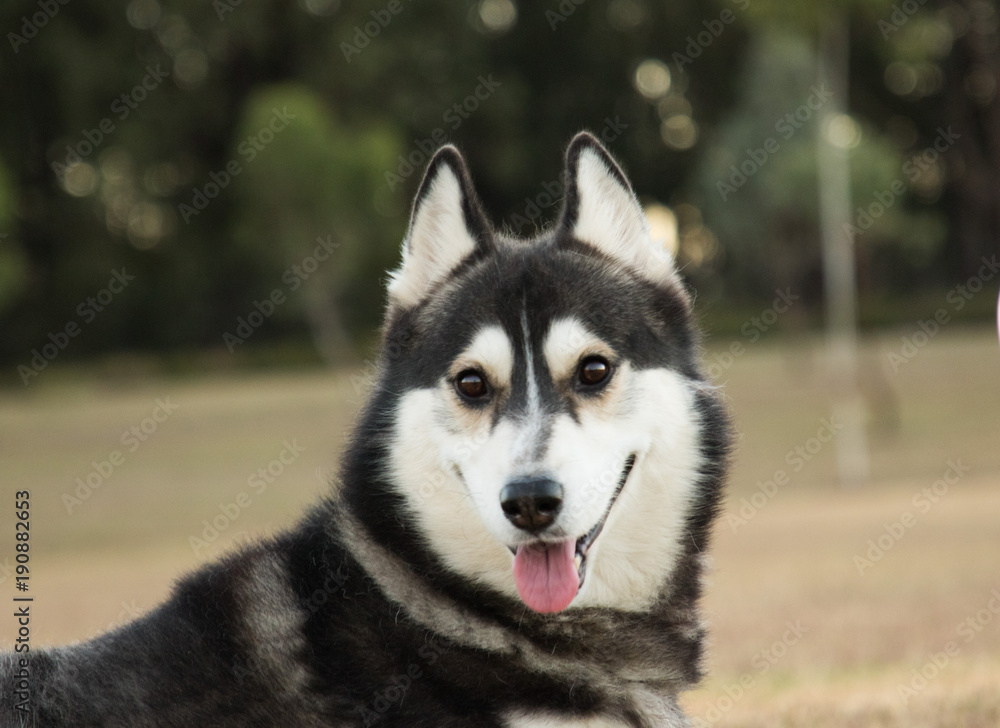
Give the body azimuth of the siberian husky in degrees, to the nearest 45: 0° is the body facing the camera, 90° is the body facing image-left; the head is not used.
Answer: approximately 315°
